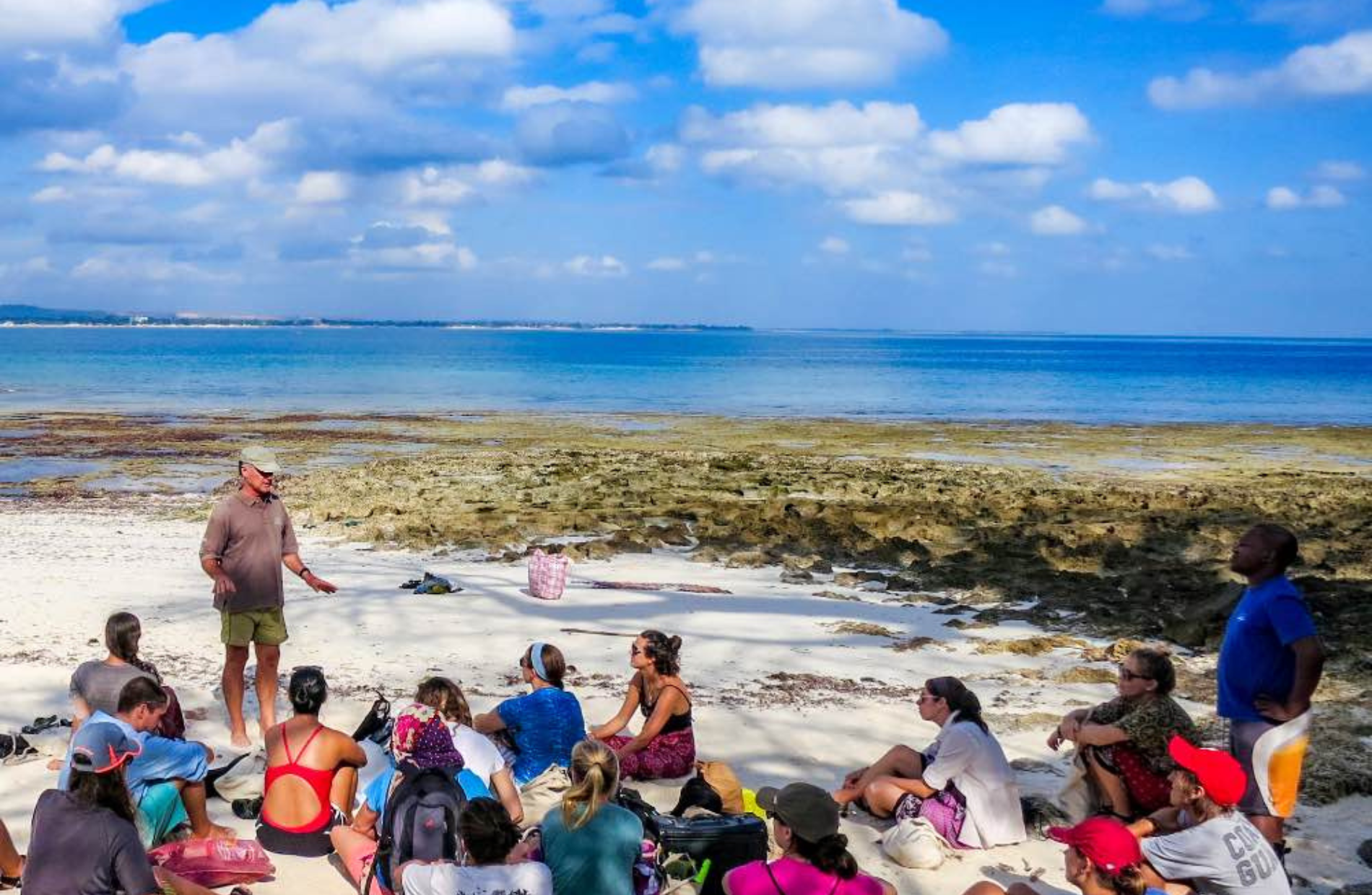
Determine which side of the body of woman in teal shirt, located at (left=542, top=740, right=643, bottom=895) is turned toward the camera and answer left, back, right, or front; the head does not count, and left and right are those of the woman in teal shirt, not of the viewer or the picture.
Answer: back

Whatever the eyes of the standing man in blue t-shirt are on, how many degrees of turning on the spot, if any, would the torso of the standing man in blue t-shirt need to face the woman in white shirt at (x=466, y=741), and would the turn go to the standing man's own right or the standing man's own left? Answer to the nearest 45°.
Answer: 0° — they already face them

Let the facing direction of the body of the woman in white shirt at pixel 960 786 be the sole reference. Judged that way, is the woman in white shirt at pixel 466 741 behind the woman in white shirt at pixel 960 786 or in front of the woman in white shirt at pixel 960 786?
in front

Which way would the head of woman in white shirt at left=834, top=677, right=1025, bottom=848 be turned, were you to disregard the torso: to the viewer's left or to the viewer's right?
to the viewer's left

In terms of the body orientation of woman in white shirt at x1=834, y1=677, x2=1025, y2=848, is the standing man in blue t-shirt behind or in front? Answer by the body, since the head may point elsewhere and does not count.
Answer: behind

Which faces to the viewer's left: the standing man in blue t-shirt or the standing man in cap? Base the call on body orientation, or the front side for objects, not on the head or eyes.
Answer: the standing man in blue t-shirt

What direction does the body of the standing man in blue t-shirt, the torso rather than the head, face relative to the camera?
to the viewer's left

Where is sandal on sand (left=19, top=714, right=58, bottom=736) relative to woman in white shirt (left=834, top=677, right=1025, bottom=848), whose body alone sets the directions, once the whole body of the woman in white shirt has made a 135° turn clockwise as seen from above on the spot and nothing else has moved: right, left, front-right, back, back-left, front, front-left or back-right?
back-left

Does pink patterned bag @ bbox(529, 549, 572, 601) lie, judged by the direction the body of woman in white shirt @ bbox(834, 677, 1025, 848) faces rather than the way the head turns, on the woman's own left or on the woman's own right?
on the woman's own right

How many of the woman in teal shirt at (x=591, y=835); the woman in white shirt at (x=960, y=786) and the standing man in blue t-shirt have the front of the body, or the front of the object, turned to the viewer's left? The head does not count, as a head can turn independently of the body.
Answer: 2

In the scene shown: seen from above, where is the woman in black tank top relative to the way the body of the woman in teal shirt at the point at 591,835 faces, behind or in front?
in front

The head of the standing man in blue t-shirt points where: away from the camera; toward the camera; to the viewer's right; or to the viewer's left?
to the viewer's left

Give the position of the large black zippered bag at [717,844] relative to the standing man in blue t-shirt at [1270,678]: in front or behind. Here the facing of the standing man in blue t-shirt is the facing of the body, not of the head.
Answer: in front

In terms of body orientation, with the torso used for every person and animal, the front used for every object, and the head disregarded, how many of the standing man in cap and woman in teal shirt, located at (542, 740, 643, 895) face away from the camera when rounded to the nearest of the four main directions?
1

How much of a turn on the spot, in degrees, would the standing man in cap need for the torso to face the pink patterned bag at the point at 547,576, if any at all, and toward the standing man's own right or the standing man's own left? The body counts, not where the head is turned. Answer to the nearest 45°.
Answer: approximately 90° to the standing man's own left

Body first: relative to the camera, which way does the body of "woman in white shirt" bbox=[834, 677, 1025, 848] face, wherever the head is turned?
to the viewer's left

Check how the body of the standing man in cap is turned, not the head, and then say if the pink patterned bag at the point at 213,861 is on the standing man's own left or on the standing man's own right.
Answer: on the standing man's own right

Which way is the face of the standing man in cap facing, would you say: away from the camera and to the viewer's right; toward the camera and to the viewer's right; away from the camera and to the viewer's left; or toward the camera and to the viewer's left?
toward the camera and to the viewer's right
